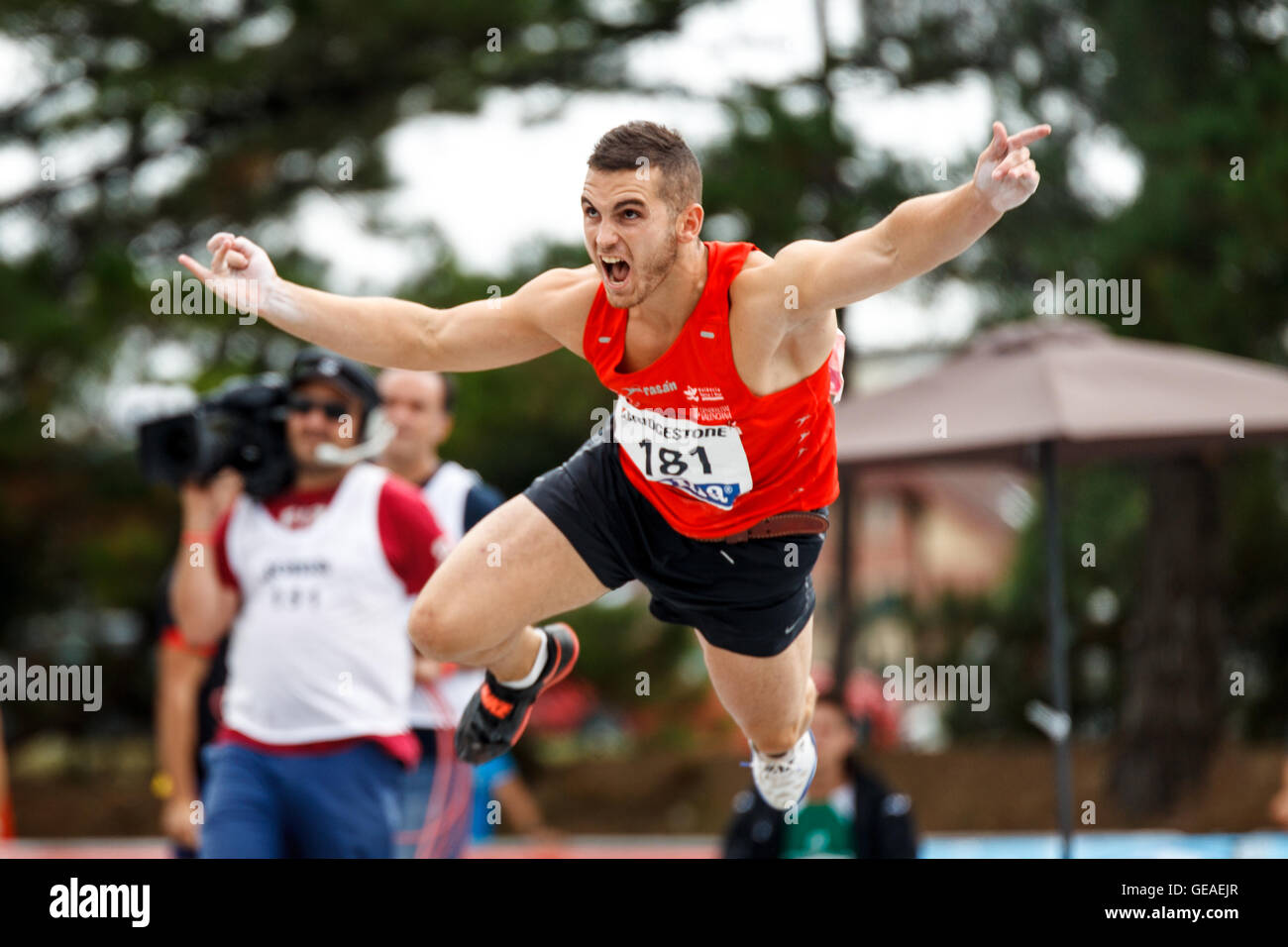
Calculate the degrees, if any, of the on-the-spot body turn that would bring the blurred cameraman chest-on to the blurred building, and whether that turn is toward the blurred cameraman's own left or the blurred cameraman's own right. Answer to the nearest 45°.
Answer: approximately 135° to the blurred cameraman's own left

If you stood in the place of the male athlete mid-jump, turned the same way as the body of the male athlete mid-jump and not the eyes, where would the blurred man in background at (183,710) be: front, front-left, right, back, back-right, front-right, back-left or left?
right

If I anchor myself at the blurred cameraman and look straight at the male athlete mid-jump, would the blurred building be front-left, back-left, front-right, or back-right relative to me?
back-left

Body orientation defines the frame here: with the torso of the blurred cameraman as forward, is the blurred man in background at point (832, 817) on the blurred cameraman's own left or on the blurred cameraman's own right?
on the blurred cameraman's own left

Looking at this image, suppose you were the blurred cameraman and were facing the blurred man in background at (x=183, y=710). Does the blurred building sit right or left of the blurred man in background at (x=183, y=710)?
right

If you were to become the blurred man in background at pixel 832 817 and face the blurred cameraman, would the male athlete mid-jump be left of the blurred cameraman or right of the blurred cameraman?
left

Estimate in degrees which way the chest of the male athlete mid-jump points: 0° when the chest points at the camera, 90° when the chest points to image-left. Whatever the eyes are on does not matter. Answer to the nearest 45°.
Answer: approximately 45°

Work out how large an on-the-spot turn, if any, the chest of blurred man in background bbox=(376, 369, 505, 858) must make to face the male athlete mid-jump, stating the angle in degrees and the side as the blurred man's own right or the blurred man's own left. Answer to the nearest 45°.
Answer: approximately 45° to the blurred man's own left

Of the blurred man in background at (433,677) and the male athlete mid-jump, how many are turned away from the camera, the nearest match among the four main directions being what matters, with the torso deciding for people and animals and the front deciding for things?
0
